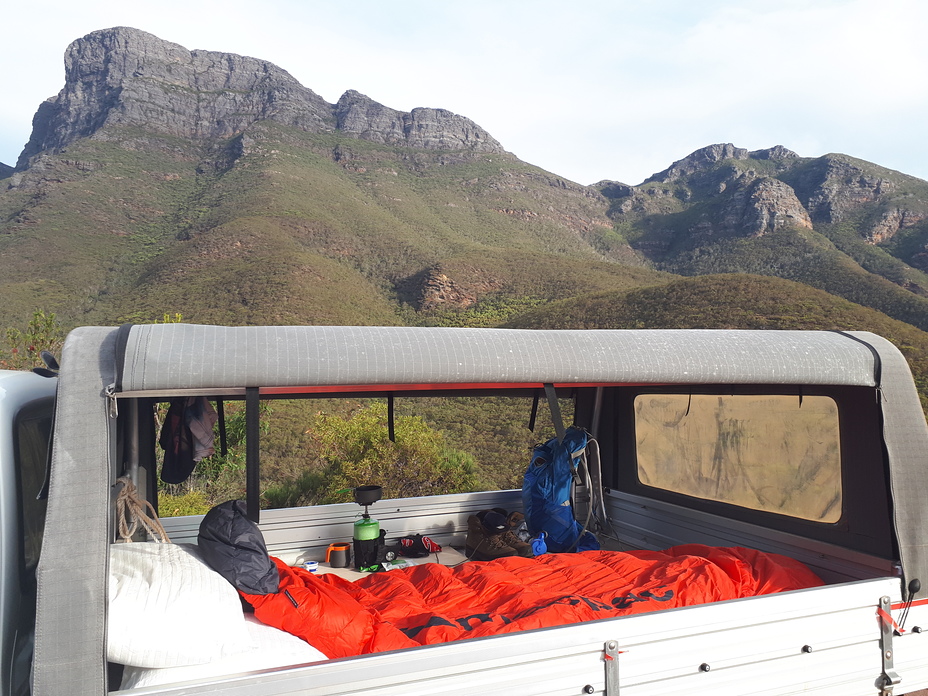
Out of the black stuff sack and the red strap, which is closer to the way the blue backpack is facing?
the black stuff sack

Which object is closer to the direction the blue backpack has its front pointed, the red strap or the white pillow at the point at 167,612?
the white pillow

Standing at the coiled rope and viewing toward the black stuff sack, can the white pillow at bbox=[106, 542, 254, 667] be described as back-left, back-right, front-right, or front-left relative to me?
front-right
